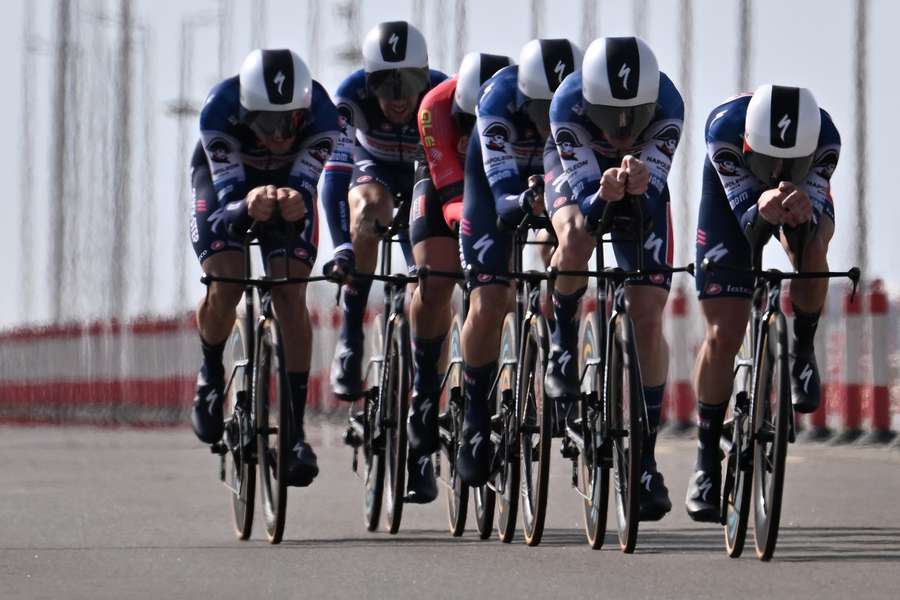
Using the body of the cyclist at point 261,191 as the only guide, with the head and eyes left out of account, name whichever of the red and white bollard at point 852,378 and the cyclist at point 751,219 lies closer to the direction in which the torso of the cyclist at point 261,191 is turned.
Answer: the cyclist

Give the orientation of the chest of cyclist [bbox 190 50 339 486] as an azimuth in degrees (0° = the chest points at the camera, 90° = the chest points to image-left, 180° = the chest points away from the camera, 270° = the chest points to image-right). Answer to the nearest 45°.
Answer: approximately 0°

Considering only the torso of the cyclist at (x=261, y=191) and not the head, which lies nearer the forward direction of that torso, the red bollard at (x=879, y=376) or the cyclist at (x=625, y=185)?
the cyclist
